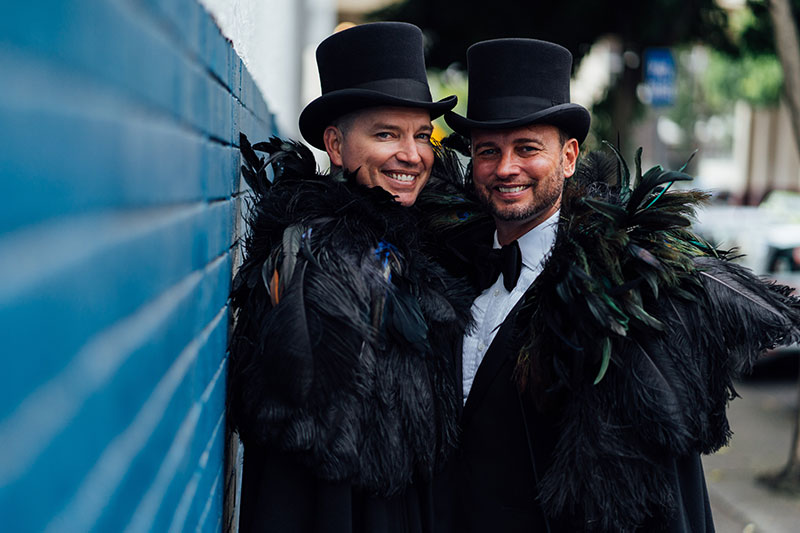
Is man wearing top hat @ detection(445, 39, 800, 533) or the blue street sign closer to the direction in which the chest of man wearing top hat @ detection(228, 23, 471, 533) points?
the man wearing top hat

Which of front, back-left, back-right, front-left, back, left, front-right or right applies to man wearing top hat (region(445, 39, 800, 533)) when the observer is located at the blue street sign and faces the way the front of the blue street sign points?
front

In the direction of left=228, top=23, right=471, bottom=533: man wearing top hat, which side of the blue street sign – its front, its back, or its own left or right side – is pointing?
front

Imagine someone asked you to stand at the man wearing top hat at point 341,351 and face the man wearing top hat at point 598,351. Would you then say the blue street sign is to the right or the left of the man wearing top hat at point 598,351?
left

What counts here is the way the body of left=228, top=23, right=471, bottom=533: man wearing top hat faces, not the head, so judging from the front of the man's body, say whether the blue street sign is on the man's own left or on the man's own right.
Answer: on the man's own left

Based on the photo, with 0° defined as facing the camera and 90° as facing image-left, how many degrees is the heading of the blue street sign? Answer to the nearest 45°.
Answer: approximately 0°

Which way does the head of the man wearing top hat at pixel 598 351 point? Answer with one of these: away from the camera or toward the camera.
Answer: toward the camera
